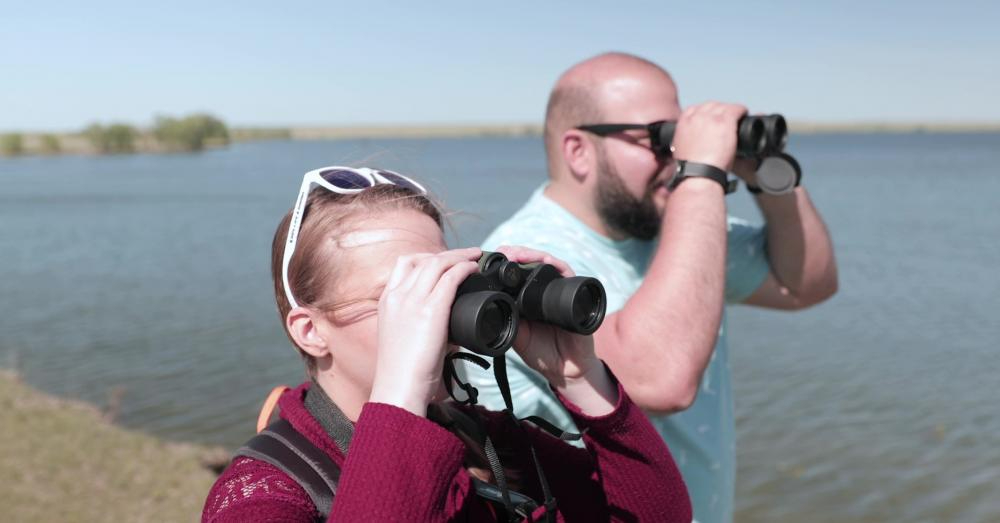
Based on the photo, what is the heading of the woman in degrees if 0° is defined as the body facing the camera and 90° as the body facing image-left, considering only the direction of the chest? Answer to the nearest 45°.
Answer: approximately 315°

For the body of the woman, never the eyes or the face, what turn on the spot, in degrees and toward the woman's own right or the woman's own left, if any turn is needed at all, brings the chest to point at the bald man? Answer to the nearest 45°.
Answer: approximately 90° to the woman's own left

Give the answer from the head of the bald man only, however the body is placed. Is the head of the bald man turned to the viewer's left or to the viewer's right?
to the viewer's right

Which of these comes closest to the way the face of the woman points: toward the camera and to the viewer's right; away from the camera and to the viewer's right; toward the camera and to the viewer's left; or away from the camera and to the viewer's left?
toward the camera and to the viewer's right
